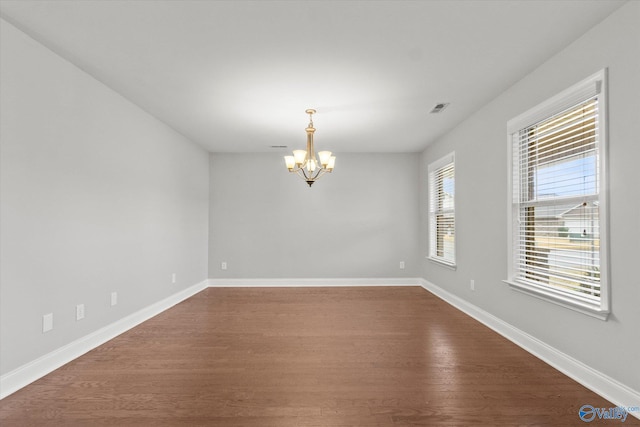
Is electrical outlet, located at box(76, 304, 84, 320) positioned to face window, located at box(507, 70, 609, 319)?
yes

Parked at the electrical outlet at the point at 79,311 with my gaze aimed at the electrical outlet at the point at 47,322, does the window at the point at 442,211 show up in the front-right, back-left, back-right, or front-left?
back-left

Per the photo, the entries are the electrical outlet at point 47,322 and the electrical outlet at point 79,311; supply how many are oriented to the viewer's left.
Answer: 0

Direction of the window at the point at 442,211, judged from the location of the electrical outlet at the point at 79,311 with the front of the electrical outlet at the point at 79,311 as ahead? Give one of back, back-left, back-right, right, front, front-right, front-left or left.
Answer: front-left

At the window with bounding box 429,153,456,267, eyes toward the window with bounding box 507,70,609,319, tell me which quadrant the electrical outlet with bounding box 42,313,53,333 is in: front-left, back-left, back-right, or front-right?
front-right

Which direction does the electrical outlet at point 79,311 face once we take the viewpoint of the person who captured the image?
facing the viewer and to the right of the viewer

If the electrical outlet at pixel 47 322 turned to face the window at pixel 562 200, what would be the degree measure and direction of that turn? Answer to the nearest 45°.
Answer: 0° — it already faces it

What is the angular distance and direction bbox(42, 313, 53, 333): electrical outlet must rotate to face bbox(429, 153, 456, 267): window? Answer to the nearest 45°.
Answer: approximately 45° to its left
